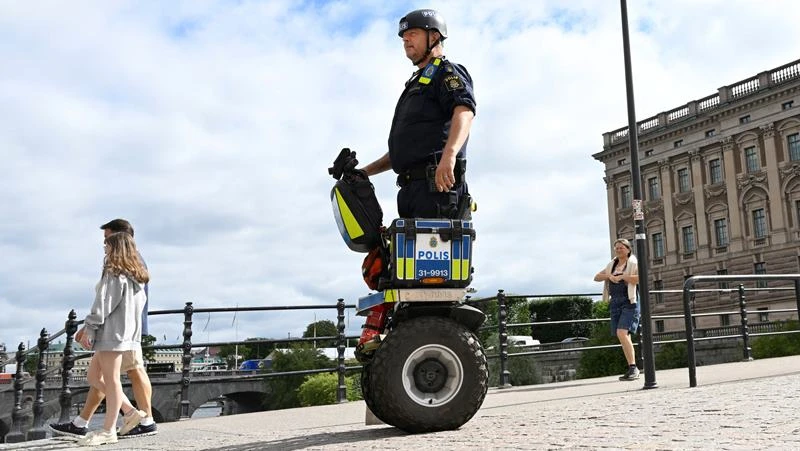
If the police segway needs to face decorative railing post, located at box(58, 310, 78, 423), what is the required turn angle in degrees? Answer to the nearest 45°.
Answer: approximately 45° to its right

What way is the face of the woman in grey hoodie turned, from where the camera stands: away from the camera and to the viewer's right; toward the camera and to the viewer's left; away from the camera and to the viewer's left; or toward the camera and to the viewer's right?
away from the camera and to the viewer's left

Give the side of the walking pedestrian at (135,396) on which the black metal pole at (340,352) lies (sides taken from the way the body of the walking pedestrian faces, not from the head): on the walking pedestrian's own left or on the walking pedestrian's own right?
on the walking pedestrian's own right

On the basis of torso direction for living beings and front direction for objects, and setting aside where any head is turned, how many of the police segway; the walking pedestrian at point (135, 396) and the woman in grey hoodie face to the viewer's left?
3

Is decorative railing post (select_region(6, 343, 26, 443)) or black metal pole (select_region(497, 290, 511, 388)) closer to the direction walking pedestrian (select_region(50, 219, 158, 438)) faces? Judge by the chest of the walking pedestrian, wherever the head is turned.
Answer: the decorative railing post

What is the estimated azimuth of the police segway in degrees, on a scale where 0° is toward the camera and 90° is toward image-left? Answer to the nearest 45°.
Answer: approximately 90°

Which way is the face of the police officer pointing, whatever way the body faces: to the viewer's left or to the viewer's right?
to the viewer's left

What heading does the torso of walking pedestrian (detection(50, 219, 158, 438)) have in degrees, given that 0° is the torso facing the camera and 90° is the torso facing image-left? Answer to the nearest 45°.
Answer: approximately 90°

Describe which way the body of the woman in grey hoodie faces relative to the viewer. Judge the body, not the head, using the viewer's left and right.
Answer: facing to the left of the viewer

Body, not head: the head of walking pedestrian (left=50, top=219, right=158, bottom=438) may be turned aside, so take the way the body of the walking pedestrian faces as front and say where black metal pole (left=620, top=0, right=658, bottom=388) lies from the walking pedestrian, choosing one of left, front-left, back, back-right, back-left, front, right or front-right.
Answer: back

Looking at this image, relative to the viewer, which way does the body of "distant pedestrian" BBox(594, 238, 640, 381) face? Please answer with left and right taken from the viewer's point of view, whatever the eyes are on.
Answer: facing the viewer and to the left of the viewer
